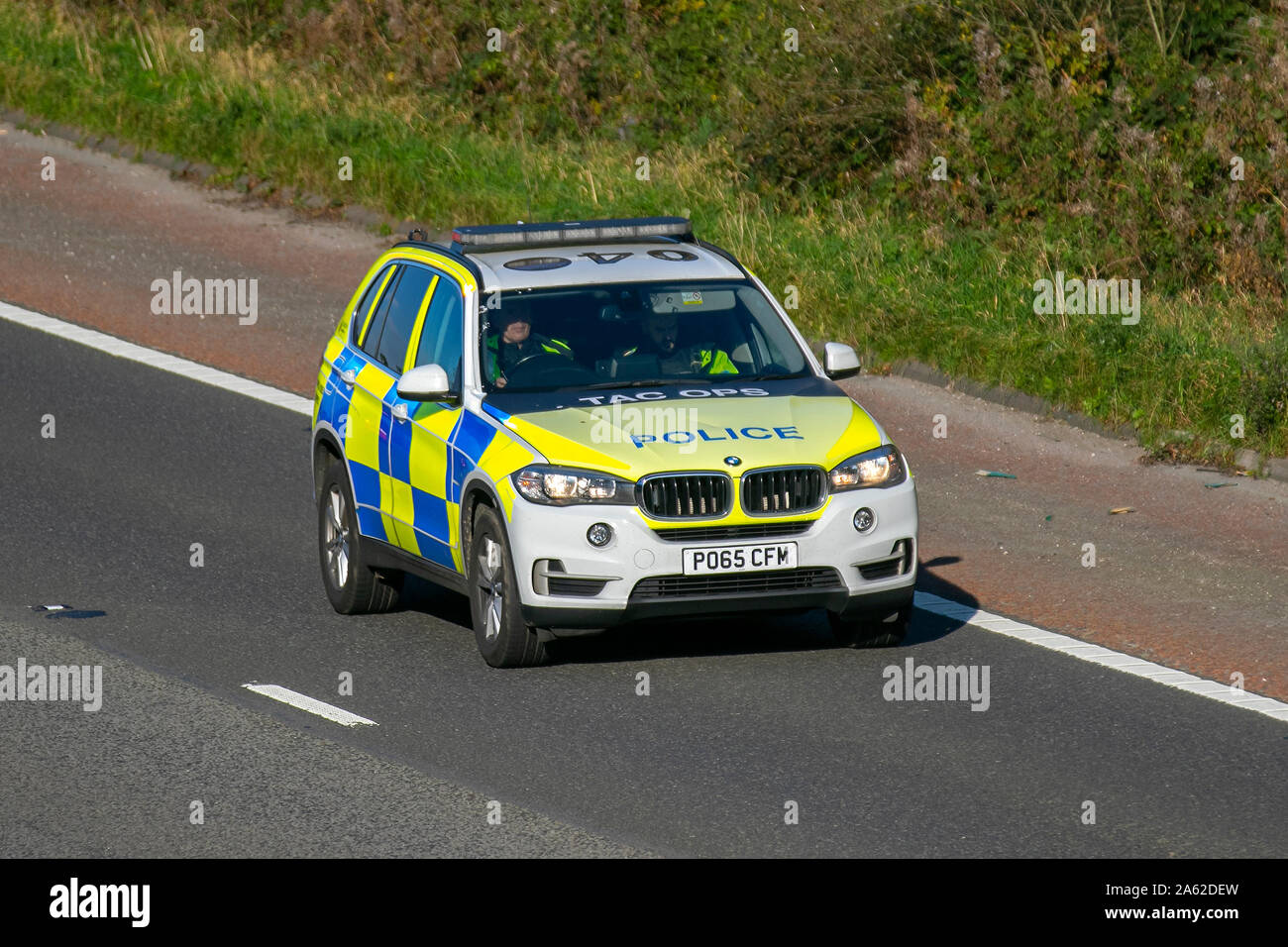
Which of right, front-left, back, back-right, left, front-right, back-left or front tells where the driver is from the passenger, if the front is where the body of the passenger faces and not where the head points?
back-right

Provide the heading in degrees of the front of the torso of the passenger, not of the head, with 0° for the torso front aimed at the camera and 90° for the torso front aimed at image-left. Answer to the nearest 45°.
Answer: approximately 315°
